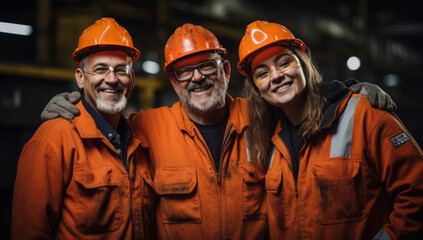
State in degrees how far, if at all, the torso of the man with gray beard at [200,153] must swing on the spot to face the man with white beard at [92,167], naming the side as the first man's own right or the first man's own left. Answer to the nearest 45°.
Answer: approximately 90° to the first man's own right

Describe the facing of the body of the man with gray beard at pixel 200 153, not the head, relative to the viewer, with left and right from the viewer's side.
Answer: facing the viewer

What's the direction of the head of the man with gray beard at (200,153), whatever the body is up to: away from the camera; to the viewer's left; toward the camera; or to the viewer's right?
toward the camera

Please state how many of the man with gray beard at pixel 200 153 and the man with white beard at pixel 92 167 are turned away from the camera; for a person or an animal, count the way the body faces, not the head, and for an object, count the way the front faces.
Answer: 0

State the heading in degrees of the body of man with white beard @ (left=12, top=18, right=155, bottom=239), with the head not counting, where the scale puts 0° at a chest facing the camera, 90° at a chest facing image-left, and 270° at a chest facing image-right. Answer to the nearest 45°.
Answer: approximately 315°
